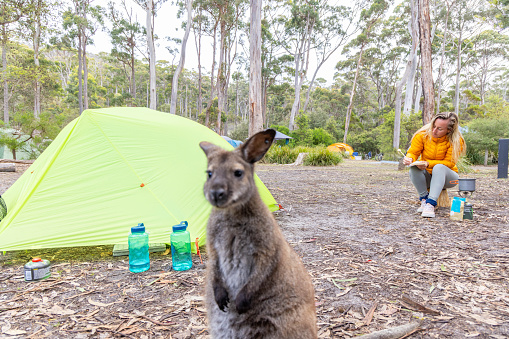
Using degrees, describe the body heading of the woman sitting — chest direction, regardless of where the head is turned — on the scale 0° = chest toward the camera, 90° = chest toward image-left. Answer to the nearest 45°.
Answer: approximately 45°

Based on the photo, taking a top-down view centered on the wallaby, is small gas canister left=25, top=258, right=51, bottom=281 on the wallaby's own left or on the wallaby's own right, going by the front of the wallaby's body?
on the wallaby's own right

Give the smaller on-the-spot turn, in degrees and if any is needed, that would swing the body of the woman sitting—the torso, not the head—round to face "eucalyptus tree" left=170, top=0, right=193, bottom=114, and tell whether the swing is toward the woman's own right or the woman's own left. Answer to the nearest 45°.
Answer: approximately 90° to the woman's own right

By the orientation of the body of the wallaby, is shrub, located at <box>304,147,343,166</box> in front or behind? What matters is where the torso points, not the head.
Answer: behind

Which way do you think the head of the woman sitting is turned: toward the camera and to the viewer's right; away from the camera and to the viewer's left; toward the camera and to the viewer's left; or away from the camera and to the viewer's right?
toward the camera and to the viewer's left

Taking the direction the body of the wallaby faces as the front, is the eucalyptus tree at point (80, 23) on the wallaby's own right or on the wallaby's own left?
on the wallaby's own right

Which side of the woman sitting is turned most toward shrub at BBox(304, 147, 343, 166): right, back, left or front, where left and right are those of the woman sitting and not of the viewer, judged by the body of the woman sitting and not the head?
right

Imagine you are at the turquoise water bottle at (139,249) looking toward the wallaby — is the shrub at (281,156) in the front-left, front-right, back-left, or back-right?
back-left

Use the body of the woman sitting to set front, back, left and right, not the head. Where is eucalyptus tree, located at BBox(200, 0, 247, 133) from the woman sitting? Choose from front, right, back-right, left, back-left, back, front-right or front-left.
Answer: right

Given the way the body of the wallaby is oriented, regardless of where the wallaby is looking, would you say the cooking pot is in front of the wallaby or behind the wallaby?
behind

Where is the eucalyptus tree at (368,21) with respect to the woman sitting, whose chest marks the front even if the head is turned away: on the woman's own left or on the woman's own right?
on the woman's own right

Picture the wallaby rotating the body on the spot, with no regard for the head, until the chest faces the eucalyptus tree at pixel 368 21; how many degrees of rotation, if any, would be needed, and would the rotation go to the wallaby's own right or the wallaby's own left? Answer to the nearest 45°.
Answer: approximately 135° to the wallaby's own right

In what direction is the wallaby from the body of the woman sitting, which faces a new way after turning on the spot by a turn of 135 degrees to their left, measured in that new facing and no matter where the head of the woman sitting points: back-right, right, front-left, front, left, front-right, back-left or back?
right

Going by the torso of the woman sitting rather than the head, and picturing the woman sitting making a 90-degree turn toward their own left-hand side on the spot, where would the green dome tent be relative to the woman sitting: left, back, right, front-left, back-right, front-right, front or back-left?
right

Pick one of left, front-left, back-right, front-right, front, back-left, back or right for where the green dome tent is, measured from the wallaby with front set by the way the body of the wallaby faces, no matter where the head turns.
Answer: right

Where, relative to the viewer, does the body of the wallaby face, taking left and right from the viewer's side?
facing the viewer and to the left of the viewer
